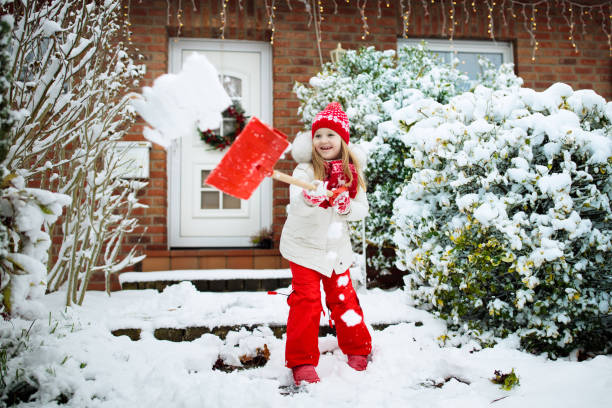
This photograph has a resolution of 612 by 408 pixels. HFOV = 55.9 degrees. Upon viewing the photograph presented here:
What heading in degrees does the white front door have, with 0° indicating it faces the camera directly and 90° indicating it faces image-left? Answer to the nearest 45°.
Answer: approximately 0°

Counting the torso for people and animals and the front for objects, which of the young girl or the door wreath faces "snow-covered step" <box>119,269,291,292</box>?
the door wreath

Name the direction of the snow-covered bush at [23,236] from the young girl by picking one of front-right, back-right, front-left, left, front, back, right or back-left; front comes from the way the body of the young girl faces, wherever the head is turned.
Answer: front-right

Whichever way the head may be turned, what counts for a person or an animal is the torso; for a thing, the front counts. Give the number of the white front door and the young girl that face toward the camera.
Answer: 2

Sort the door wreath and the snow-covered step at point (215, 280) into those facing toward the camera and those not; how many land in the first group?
2

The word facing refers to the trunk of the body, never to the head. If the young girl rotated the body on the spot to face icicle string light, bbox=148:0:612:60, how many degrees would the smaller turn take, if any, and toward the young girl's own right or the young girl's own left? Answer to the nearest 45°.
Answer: approximately 135° to the young girl's own left

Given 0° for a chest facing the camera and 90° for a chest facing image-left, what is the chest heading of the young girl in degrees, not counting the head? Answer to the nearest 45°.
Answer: approximately 0°

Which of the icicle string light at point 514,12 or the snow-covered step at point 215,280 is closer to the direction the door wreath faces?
the snow-covered step
